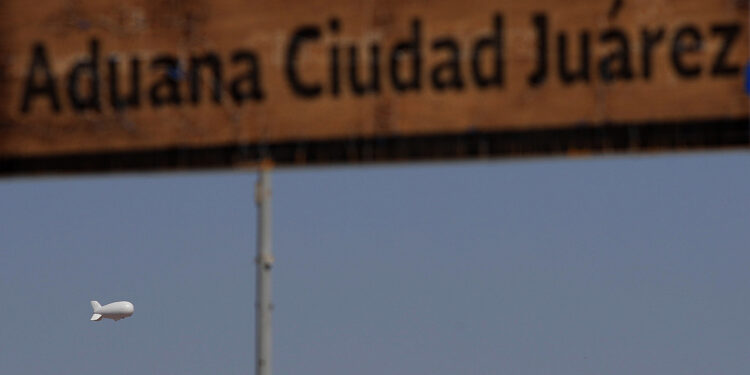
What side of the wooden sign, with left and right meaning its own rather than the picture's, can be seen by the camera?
front
